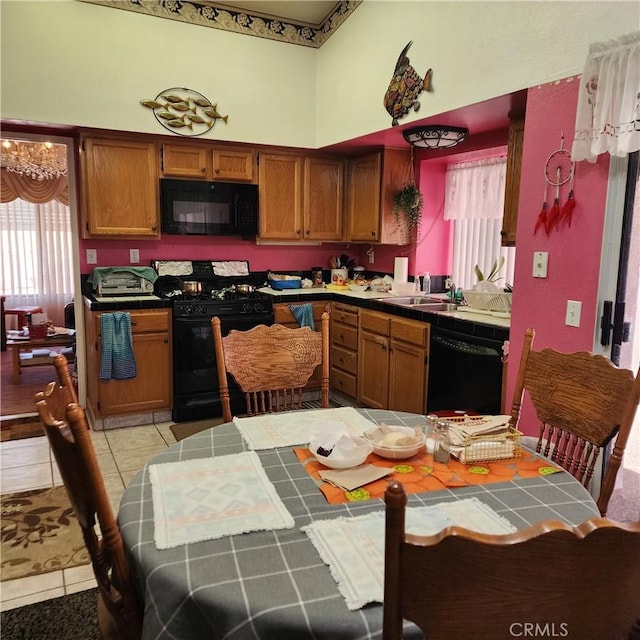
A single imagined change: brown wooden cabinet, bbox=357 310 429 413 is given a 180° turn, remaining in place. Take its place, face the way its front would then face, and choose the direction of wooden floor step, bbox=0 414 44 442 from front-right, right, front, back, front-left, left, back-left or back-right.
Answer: back-left

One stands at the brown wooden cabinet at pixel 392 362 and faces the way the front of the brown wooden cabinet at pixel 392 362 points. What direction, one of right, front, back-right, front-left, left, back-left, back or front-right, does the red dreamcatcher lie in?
left

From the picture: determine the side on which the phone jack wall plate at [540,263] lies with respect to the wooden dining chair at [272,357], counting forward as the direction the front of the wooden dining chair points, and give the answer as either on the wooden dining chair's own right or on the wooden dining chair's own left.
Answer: on the wooden dining chair's own left

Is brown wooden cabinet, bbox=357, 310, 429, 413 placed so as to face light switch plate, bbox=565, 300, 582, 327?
no

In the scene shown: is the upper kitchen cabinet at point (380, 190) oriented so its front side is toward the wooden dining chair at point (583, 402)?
no

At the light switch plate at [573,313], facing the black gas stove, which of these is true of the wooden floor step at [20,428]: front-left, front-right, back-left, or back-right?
front-left

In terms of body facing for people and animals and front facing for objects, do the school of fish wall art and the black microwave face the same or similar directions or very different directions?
same or similar directions

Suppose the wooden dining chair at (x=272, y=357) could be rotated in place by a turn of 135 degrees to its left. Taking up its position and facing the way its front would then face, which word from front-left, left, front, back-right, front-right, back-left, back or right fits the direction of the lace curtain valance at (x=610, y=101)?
front-right

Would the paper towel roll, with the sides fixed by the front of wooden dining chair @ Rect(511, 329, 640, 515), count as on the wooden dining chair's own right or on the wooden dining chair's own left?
on the wooden dining chair's own right

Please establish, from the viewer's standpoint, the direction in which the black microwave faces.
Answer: facing the viewer

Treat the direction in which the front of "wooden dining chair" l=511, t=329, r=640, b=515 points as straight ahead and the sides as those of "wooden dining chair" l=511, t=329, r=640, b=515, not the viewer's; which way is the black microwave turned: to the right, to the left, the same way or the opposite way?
to the left

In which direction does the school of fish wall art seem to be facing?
toward the camera

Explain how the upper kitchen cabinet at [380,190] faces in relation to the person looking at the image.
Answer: facing the viewer and to the left of the viewer

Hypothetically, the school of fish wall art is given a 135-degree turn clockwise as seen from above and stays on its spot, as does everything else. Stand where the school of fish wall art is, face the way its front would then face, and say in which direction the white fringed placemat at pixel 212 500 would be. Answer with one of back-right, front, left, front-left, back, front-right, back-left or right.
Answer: back-left

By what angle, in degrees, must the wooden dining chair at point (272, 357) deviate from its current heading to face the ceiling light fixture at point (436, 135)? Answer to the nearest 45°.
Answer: approximately 135° to its left

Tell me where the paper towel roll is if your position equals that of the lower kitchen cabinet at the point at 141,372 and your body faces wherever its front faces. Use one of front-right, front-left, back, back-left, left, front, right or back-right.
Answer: left

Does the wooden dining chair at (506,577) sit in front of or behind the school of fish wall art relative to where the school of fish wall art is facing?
in front

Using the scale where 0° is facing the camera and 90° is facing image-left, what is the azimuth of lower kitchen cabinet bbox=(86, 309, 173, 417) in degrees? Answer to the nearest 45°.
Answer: approximately 0°

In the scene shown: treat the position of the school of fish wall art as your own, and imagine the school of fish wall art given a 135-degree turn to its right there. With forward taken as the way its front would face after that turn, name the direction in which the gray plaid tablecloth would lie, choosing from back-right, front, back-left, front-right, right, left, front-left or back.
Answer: back-left
